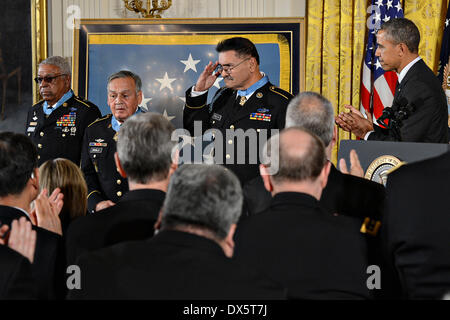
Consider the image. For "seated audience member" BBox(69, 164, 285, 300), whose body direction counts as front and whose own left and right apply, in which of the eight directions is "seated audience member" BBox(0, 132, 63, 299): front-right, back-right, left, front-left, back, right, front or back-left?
front-left

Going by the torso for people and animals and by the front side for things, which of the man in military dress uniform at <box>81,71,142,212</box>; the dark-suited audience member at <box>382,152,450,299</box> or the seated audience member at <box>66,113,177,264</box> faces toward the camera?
the man in military dress uniform

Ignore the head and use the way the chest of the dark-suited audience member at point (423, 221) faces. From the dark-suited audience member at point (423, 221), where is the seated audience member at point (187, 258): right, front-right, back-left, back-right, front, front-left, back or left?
back-left

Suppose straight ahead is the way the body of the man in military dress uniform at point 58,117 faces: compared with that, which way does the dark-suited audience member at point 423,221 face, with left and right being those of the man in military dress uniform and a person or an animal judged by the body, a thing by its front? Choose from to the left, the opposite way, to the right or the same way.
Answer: the opposite way

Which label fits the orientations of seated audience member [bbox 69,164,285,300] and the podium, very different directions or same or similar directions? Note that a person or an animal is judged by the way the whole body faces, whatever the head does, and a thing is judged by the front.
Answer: very different directions

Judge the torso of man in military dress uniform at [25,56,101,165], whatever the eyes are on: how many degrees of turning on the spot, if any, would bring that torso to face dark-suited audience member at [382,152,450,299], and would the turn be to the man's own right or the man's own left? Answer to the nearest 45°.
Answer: approximately 45° to the man's own left

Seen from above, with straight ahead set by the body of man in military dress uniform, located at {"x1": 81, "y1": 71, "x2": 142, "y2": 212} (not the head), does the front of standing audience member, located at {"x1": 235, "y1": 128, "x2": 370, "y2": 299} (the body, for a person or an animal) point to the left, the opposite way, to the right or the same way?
the opposite way

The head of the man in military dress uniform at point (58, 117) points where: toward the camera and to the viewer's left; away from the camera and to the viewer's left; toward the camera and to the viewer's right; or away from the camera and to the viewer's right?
toward the camera and to the viewer's left

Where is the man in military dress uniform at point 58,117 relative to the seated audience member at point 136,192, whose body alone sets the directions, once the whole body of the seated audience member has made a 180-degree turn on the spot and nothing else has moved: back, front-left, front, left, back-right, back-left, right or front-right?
back

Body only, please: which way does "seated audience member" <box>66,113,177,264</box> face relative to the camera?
away from the camera

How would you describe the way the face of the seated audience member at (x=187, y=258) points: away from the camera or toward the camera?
away from the camera

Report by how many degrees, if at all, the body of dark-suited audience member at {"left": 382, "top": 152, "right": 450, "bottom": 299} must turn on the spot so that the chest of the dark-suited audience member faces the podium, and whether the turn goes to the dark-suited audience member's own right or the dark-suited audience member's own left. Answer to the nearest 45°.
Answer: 0° — they already face it

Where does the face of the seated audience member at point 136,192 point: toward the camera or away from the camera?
away from the camera

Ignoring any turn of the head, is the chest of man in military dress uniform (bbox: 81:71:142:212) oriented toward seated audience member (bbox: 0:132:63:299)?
yes

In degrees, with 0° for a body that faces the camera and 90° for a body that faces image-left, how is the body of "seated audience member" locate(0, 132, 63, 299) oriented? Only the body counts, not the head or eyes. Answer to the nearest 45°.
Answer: approximately 225°

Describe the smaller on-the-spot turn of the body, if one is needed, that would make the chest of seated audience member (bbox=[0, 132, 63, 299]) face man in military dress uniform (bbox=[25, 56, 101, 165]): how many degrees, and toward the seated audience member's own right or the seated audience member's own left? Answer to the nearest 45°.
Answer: approximately 45° to the seated audience member's own left

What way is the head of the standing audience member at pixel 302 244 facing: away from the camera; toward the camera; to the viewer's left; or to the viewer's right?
away from the camera

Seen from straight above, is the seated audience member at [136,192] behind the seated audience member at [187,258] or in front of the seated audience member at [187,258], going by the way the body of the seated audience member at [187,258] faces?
in front

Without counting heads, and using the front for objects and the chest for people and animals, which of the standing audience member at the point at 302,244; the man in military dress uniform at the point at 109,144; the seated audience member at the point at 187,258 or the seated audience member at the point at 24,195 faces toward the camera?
the man in military dress uniform

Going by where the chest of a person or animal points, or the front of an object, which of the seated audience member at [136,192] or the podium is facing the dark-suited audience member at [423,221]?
the podium

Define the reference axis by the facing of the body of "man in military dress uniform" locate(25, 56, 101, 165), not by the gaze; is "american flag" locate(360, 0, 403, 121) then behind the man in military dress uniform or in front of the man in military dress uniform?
behind
